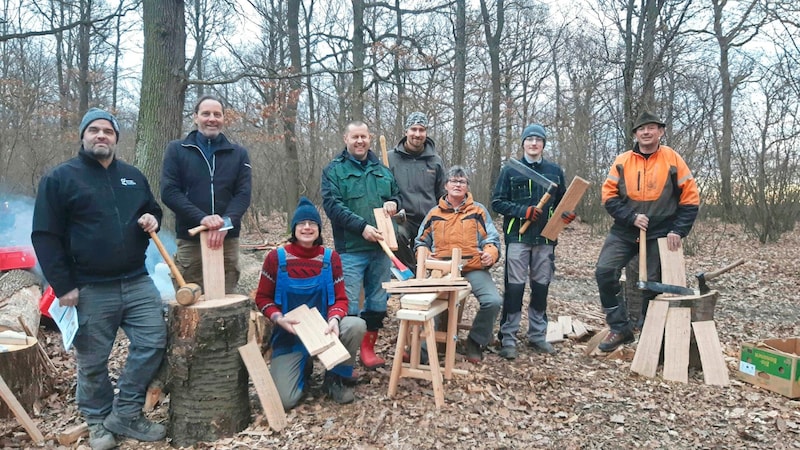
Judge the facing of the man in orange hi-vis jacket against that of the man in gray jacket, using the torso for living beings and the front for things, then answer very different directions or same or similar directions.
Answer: same or similar directions

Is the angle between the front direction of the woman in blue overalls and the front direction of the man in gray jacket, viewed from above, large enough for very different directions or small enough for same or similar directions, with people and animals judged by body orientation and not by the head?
same or similar directions

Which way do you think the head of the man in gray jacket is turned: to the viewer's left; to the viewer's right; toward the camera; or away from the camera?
toward the camera

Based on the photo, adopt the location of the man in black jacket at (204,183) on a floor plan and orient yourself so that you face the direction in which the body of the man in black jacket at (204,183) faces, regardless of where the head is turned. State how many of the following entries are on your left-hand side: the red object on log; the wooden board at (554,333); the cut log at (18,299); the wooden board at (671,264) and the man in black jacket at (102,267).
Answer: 2

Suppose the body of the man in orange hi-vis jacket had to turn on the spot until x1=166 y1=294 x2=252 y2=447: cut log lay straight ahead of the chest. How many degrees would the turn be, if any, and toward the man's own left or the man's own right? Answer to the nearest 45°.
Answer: approximately 45° to the man's own right

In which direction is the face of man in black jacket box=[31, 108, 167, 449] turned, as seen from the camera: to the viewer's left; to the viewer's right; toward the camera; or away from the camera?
toward the camera

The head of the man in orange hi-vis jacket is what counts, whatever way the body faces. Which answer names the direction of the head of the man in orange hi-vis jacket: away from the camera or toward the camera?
toward the camera

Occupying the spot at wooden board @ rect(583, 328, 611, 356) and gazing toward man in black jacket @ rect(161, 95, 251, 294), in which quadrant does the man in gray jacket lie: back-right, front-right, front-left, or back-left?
front-right

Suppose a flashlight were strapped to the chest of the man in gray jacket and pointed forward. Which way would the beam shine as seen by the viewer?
toward the camera

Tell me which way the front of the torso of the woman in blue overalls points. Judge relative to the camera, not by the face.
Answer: toward the camera

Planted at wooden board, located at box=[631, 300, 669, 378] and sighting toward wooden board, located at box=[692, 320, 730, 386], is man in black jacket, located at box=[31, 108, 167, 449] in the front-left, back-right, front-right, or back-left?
back-right

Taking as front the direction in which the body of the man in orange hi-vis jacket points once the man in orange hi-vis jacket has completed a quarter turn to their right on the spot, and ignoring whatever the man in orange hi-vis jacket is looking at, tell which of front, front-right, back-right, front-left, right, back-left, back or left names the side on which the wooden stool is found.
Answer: front-left

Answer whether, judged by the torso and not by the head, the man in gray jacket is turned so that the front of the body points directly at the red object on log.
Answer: no

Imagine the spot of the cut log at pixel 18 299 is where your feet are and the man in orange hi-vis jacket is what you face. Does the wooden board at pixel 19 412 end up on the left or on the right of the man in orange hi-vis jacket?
right

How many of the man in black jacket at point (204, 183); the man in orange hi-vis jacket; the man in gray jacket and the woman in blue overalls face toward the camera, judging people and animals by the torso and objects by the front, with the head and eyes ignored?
4

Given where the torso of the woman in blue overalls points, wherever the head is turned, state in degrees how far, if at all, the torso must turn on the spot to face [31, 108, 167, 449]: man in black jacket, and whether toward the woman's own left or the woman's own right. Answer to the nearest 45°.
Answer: approximately 90° to the woman's own right
